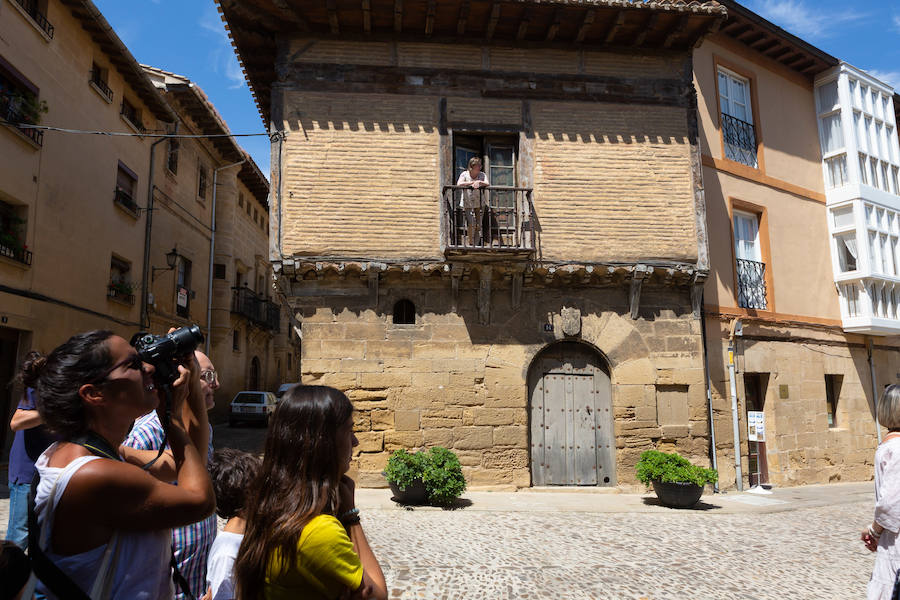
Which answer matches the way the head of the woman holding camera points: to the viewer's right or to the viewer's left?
to the viewer's right

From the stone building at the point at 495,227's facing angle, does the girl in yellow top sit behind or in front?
in front

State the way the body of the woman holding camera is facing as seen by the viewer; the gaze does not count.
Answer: to the viewer's right

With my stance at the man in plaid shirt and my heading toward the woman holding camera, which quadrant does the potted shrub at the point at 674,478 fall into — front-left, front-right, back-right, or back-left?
back-left

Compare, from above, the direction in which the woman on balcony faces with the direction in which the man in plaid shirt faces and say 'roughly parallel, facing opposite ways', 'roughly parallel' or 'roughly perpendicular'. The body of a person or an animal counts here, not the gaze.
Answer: roughly perpendicular

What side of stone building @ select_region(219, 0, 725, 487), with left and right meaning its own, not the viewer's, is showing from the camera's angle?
front

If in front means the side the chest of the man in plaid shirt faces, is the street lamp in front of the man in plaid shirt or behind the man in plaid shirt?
behind

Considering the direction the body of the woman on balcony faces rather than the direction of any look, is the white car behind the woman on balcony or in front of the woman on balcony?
behind

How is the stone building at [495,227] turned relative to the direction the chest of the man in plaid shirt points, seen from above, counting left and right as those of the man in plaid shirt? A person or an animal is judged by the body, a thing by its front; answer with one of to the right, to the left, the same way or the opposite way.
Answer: to the right

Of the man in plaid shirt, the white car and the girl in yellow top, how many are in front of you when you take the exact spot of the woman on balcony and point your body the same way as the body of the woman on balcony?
2

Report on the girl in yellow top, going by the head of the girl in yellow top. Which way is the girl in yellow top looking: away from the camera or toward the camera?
away from the camera

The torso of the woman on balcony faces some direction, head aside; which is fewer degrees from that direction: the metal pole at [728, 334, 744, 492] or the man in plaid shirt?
the man in plaid shirt

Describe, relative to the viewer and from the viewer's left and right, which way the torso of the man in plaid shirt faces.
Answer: facing the viewer and to the right of the viewer
